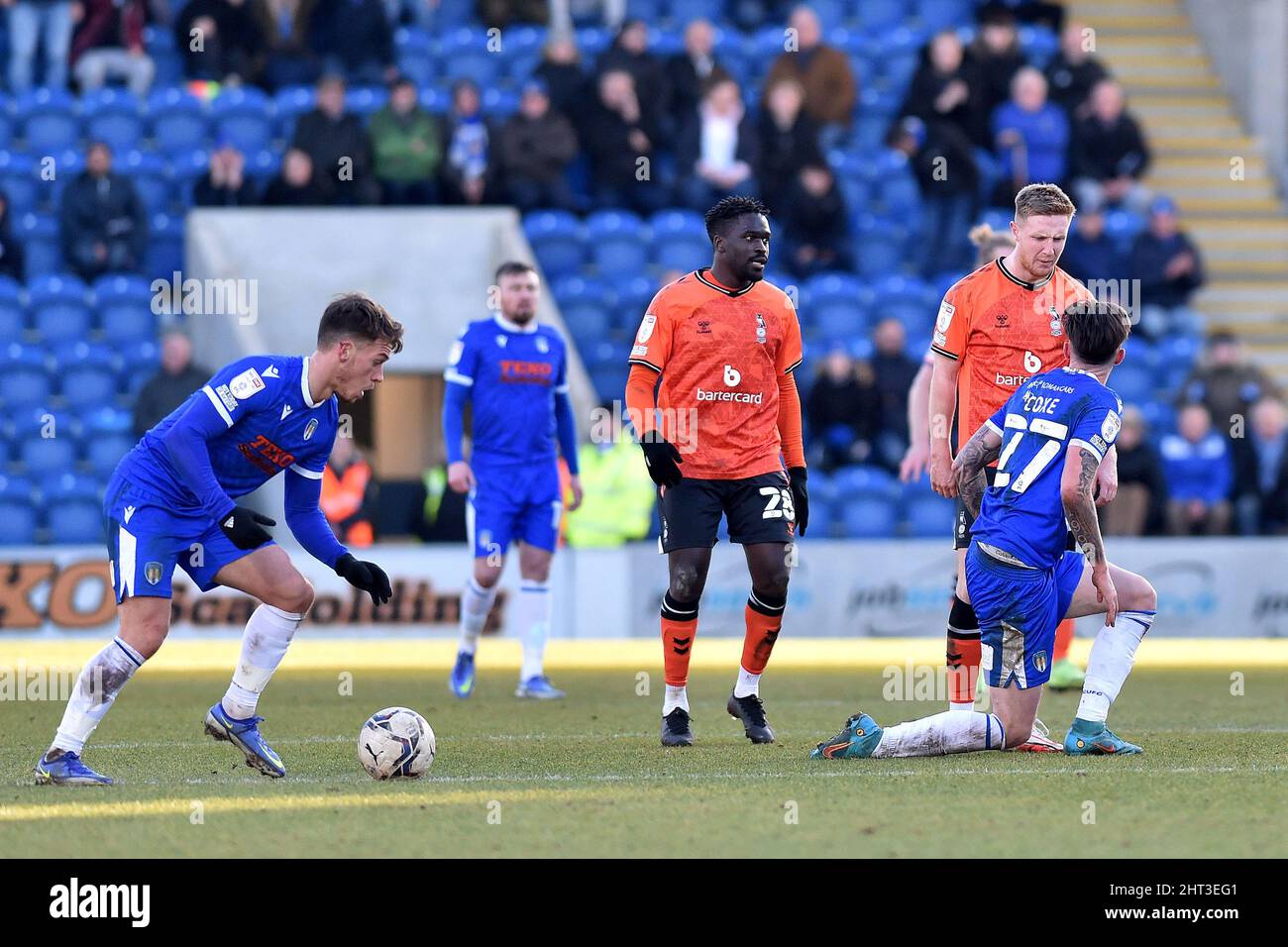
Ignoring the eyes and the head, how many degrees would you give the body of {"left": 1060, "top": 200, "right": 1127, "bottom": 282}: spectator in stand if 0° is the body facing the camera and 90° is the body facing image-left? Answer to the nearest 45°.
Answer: approximately 0°

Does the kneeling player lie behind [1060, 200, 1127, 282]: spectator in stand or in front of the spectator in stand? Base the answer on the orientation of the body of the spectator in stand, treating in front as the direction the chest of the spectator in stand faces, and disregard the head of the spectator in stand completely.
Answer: in front

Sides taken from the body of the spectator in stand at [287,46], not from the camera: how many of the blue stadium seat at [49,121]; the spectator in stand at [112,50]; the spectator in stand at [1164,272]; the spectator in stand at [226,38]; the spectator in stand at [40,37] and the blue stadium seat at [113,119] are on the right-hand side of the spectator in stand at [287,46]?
5

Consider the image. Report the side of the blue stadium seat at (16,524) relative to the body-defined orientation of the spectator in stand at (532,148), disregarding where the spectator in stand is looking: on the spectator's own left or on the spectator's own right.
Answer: on the spectator's own right

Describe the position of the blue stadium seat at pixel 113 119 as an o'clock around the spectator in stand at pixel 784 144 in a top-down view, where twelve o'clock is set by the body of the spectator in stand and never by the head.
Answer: The blue stadium seat is roughly at 3 o'clock from the spectator in stand.
